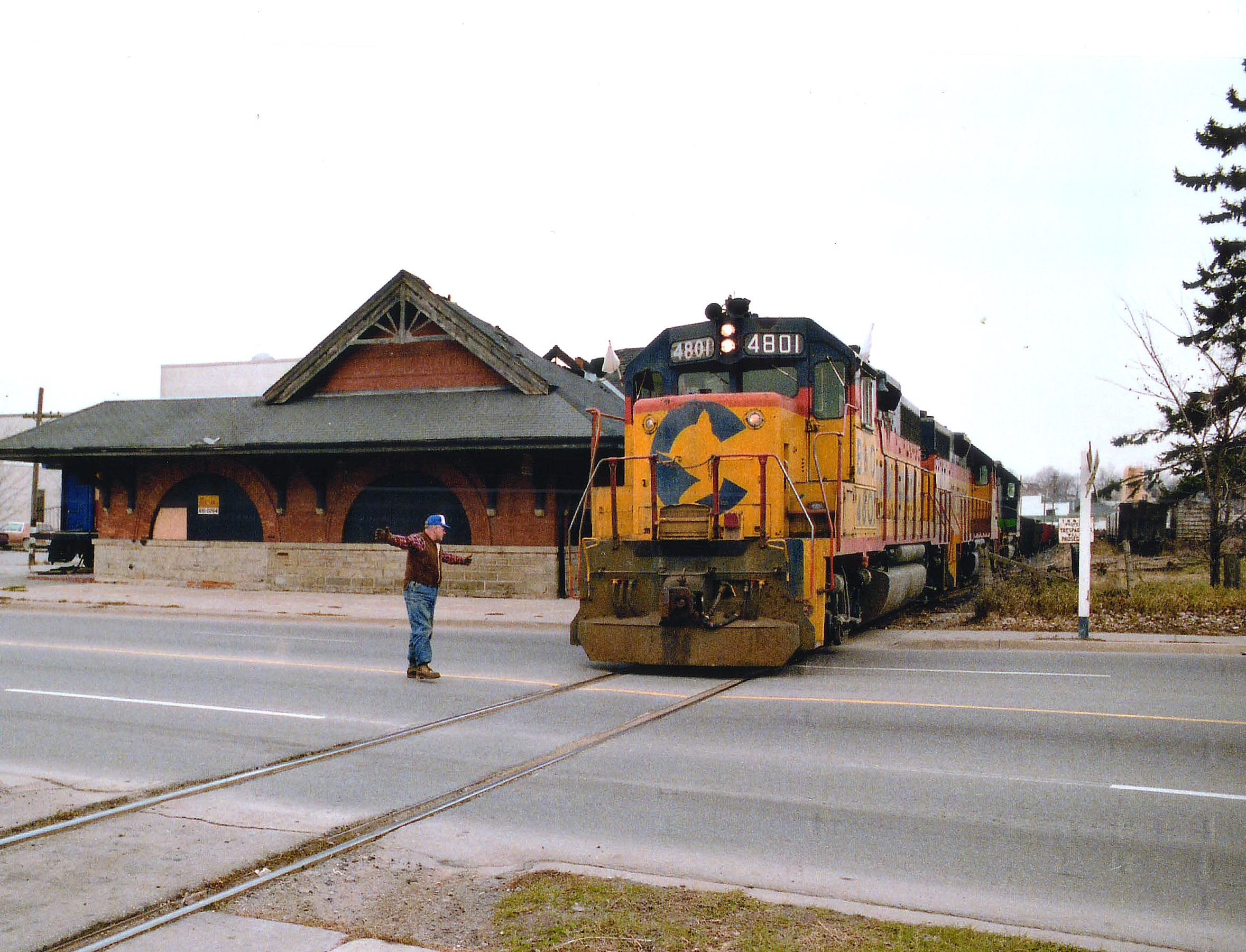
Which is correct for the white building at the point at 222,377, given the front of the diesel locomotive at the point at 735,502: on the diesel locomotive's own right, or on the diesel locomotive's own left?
on the diesel locomotive's own right

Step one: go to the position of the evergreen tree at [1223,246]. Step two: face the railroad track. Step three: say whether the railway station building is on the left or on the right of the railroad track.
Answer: right

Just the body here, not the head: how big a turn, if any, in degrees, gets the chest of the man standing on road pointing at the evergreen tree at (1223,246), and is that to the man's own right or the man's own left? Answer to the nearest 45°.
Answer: approximately 45° to the man's own left

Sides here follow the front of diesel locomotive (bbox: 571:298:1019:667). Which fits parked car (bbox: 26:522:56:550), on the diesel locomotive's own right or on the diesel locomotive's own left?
on the diesel locomotive's own right

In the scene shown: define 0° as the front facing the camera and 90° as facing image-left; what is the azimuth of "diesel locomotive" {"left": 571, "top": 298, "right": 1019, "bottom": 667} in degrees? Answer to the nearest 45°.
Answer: approximately 45°

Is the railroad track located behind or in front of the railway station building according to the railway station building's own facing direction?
in front

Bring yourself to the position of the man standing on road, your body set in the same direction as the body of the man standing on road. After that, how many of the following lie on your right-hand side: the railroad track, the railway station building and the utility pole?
1

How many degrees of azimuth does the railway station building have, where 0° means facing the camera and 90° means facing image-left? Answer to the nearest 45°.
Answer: approximately 0°

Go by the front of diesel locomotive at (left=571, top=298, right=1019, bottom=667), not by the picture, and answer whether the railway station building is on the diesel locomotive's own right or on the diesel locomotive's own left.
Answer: on the diesel locomotive's own right

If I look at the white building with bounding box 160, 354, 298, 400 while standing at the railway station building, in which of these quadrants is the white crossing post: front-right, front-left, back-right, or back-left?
back-right

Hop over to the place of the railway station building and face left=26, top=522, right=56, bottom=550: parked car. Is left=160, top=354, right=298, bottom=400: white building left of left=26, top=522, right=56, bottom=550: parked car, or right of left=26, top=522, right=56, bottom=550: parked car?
right
